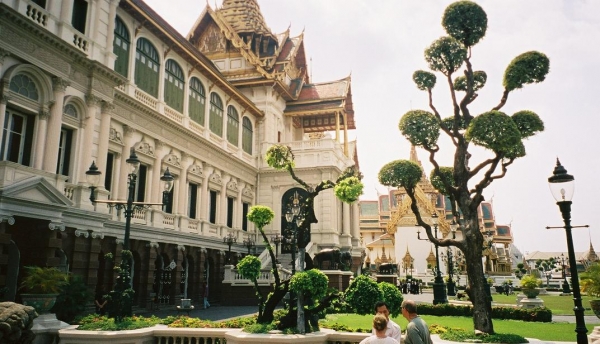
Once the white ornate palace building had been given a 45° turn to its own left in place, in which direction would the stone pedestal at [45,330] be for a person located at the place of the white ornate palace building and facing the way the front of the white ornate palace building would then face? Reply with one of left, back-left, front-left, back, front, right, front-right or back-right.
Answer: right

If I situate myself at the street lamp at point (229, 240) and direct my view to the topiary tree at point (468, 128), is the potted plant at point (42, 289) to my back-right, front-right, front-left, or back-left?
front-right

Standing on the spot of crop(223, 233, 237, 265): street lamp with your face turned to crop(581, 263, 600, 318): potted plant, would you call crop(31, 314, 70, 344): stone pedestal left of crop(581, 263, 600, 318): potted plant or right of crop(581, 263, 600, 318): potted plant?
right

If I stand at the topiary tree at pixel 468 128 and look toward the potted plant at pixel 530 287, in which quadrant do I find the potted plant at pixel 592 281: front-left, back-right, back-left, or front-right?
front-right

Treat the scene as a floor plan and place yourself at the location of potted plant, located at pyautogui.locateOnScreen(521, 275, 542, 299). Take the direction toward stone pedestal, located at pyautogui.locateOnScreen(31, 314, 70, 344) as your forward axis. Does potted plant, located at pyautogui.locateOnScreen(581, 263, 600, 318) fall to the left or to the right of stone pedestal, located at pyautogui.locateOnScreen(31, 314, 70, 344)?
left

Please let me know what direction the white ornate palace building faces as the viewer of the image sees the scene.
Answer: facing the viewer and to the right of the viewer

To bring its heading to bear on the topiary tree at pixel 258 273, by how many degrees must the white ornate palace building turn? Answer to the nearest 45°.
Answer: approximately 45° to its right

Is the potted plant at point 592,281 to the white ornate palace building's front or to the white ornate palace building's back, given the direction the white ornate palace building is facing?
to the front

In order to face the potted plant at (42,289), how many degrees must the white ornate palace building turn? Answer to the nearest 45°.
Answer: approximately 45° to its right

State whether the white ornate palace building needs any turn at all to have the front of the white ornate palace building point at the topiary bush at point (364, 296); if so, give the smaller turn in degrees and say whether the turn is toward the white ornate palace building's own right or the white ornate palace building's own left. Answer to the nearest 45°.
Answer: approximately 45° to the white ornate palace building's own right

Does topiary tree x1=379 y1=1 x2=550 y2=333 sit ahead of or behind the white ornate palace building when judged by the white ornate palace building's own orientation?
ahead

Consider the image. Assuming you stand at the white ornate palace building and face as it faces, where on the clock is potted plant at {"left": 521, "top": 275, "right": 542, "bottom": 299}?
The potted plant is roughly at 11 o'clock from the white ornate palace building.
